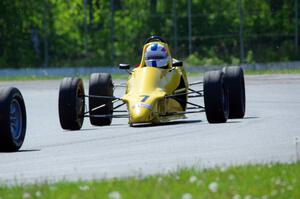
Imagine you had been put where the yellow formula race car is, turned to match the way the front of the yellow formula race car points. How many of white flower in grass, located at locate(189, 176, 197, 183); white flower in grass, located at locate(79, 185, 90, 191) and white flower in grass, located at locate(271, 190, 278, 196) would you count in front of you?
3

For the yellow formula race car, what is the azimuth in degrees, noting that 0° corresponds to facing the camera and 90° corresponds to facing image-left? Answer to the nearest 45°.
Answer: approximately 0°

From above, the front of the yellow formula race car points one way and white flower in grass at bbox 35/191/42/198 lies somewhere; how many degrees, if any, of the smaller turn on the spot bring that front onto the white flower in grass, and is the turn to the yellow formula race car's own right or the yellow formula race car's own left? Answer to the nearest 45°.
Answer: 0° — it already faces it

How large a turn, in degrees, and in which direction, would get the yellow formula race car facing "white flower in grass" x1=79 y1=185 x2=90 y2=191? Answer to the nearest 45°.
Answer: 0° — it already faces it

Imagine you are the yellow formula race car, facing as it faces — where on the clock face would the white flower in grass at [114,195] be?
The white flower in grass is roughly at 12 o'clock from the yellow formula race car.

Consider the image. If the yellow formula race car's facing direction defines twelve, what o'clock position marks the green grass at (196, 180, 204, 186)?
The green grass is roughly at 12 o'clock from the yellow formula race car.

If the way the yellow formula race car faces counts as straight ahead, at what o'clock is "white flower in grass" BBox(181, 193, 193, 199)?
The white flower in grass is roughly at 12 o'clock from the yellow formula race car.
